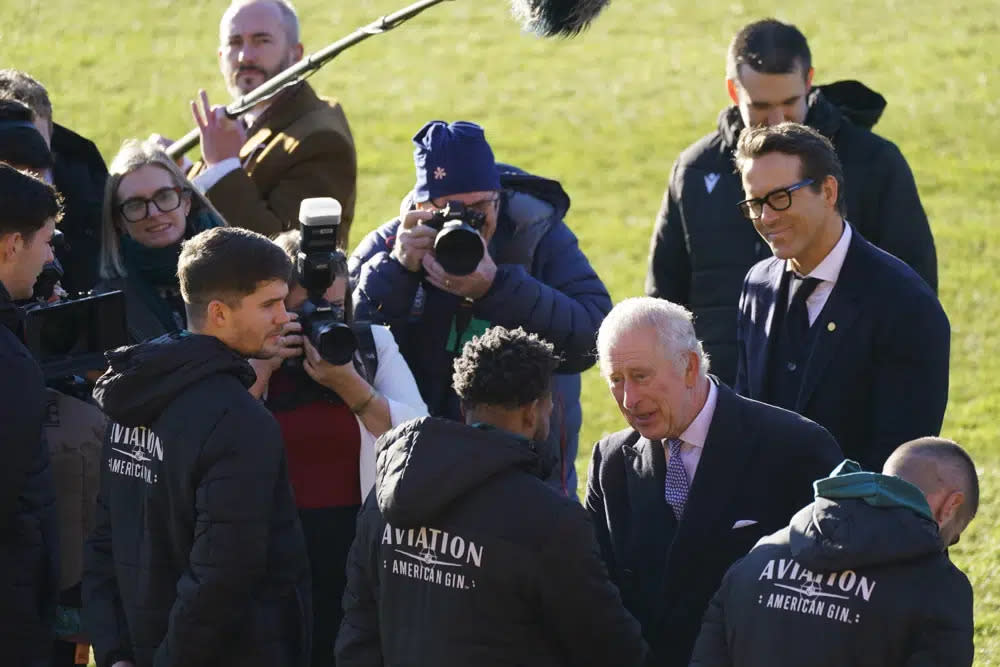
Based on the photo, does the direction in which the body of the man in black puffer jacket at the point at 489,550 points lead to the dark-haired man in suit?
yes

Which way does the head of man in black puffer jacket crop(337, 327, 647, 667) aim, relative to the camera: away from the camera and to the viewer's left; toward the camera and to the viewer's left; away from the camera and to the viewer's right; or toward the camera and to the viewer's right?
away from the camera and to the viewer's right

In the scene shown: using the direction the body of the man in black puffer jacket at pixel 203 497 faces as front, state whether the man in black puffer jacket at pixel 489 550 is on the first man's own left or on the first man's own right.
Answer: on the first man's own right

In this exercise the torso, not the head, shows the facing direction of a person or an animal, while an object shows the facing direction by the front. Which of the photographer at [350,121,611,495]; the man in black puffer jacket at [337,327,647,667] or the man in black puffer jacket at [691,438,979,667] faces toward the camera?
the photographer

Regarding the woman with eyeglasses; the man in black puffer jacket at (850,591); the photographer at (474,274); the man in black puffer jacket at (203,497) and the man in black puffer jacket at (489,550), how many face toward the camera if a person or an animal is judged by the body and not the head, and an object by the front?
2

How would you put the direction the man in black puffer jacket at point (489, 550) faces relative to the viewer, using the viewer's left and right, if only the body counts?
facing away from the viewer and to the right of the viewer

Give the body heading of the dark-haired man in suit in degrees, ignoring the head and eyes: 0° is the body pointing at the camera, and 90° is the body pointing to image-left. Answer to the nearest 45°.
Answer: approximately 45°

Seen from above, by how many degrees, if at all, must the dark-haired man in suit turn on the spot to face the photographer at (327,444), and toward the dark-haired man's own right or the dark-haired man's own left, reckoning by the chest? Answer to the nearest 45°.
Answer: approximately 45° to the dark-haired man's own right

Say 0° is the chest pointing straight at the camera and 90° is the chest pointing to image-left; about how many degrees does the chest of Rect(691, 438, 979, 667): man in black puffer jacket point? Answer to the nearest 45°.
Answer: approximately 225°

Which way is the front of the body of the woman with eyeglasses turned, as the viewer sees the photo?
toward the camera

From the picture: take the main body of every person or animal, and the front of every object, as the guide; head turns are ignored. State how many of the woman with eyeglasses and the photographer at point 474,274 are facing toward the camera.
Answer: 2

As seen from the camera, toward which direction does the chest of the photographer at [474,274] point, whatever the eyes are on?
toward the camera

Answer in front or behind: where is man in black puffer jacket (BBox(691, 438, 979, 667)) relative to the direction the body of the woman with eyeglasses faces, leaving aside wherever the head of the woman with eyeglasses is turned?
in front

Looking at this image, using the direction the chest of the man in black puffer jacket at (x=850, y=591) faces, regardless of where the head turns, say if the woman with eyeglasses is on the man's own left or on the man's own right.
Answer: on the man's own left

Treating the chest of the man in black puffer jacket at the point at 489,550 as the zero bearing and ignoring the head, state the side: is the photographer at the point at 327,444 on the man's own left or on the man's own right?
on the man's own left

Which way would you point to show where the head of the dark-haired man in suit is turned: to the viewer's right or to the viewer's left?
to the viewer's left
